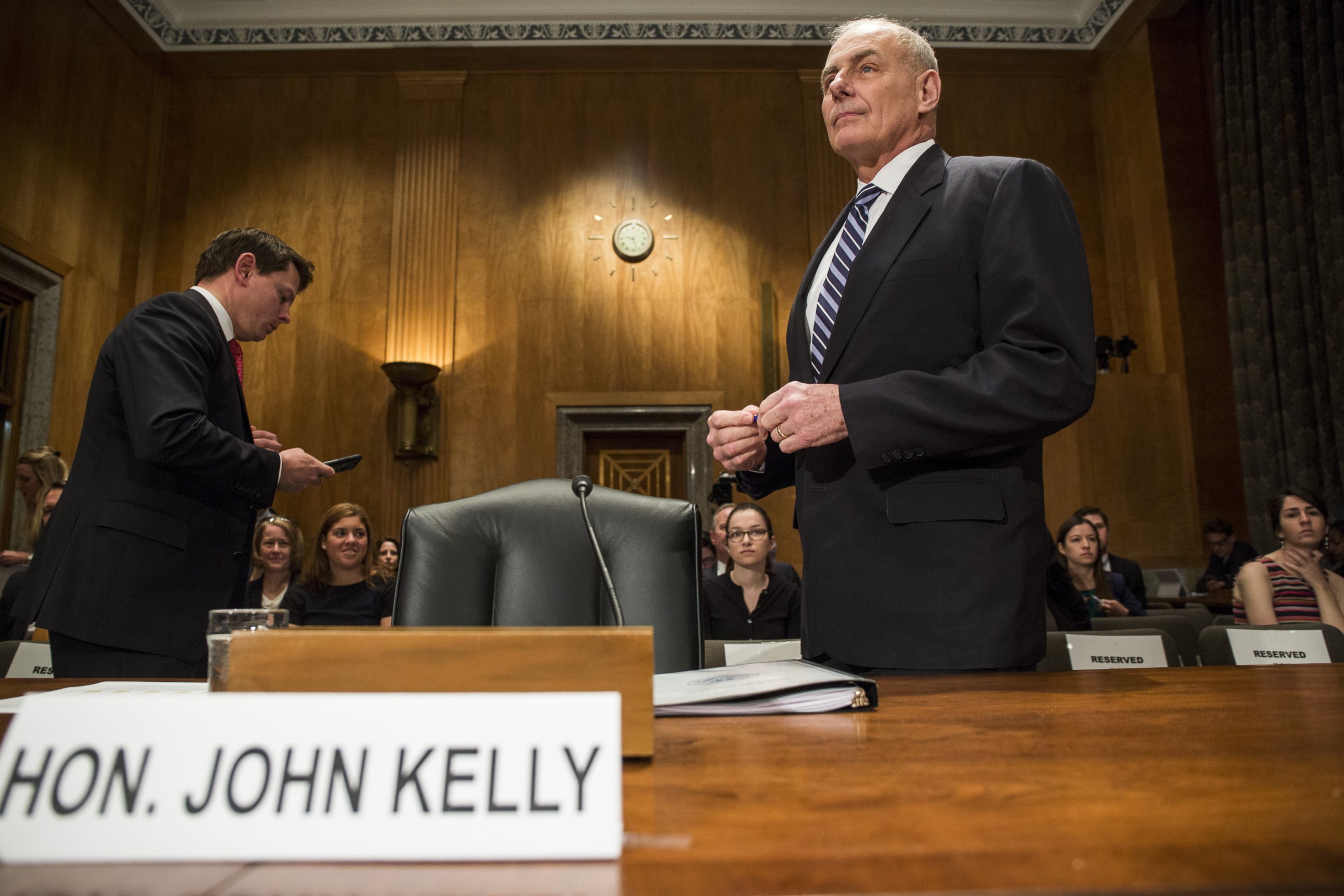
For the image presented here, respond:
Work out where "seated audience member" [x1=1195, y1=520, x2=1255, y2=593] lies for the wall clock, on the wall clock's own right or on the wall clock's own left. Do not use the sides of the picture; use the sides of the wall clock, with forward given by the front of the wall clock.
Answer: on the wall clock's own left

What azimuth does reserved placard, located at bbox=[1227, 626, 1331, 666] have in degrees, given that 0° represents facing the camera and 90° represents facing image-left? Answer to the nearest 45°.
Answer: approximately 0°

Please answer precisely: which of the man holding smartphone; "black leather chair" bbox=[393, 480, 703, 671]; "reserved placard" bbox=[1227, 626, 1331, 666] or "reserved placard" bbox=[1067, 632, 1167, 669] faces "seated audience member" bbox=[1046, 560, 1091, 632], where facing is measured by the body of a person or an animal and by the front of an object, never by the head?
the man holding smartphone

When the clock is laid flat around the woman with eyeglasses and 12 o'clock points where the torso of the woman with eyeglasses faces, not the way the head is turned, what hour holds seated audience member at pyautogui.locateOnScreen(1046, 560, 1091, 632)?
The seated audience member is roughly at 9 o'clock from the woman with eyeglasses.

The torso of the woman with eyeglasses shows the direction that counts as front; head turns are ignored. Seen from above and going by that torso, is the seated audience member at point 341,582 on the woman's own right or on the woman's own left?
on the woman's own right

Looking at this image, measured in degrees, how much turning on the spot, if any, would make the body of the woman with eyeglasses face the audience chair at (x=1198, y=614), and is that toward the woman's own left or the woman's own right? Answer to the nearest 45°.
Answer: approximately 90° to the woman's own left

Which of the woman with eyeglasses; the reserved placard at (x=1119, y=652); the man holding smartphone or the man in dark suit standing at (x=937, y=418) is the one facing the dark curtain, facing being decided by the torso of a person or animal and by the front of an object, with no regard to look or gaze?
the man holding smartphone

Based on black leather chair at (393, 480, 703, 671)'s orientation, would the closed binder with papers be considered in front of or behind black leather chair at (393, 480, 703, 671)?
in front

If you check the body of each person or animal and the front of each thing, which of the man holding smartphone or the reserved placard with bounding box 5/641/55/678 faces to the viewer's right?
the man holding smartphone

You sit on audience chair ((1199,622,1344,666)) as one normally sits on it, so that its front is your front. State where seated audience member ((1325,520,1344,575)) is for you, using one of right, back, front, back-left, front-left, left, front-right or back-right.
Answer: back

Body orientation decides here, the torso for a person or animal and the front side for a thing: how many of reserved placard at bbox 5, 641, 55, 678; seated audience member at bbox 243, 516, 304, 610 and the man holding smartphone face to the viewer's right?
1
